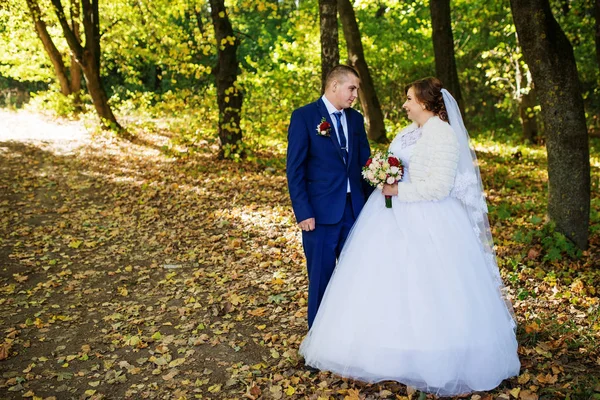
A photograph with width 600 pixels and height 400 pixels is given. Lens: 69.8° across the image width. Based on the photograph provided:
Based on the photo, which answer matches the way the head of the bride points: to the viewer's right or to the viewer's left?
to the viewer's left

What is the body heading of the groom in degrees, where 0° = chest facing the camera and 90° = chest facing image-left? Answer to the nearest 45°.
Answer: approximately 315°

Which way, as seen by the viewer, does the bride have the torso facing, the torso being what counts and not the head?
to the viewer's left

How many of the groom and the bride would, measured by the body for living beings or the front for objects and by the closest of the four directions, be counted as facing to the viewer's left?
1

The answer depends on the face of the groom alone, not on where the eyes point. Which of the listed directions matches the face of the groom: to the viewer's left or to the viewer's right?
to the viewer's right

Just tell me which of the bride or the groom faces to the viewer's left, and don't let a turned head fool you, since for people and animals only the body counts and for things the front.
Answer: the bride
